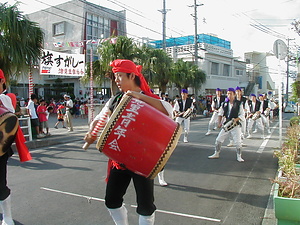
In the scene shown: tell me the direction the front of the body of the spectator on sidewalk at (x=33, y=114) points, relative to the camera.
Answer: to the viewer's right

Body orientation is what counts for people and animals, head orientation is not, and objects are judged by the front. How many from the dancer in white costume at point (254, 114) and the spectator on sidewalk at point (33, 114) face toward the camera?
1

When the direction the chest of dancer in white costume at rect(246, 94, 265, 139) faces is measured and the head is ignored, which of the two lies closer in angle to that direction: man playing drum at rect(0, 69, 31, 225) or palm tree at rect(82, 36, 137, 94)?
the man playing drum

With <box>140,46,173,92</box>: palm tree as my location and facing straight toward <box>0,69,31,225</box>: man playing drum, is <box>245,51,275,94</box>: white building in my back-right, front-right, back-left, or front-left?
back-left

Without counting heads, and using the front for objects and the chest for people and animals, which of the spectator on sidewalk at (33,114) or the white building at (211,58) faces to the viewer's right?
the spectator on sidewalk

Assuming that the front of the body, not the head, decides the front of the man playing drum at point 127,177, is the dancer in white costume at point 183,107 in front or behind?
behind

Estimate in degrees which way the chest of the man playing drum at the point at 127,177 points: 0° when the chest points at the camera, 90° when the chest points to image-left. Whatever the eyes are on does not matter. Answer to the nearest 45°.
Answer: approximately 45°

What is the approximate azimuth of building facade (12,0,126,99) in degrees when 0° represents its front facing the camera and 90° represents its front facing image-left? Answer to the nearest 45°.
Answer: approximately 315°
